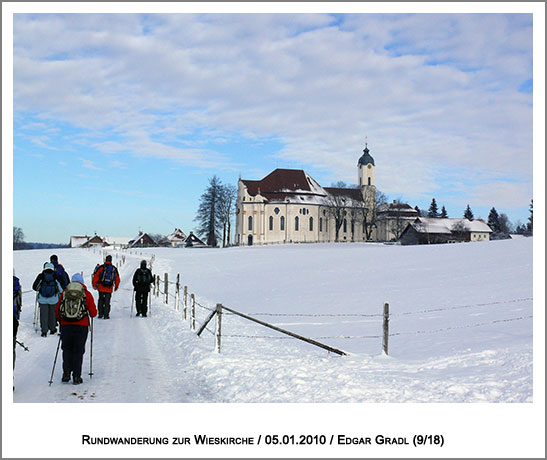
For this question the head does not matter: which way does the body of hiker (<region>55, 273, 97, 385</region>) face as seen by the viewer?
away from the camera

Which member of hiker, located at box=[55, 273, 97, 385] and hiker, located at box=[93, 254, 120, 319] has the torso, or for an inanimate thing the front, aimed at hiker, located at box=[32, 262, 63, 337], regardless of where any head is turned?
hiker, located at box=[55, 273, 97, 385]

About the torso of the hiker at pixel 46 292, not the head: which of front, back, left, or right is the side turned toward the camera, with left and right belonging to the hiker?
back

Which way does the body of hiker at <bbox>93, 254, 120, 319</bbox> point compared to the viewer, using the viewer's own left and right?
facing away from the viewer

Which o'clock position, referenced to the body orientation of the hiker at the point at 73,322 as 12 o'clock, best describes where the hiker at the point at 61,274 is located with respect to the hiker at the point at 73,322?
the hiker at the point at 61,274 is roughly at 12 o'clock from the hiker at the point at 73,322.

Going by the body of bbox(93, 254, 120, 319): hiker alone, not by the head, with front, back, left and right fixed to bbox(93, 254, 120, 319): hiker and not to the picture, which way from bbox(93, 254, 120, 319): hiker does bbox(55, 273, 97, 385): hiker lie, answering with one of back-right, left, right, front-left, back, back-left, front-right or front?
back
